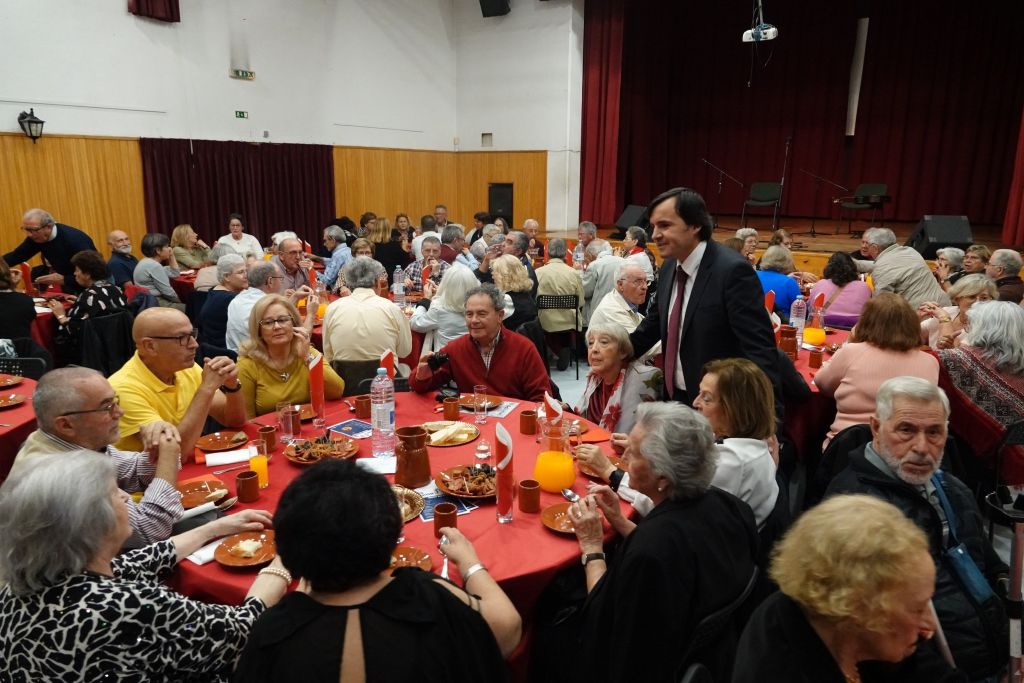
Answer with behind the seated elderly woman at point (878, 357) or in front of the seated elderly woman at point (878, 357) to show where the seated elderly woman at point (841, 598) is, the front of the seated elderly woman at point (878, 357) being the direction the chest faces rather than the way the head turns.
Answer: behind

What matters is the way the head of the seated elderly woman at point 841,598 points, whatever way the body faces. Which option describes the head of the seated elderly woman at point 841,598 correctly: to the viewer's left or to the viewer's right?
to the viewer's right

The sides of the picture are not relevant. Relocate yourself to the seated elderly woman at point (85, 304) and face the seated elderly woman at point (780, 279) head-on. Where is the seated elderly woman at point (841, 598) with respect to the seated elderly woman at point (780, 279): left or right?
right

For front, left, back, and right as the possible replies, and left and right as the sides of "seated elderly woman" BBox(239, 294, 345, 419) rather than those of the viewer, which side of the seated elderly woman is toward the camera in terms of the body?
front

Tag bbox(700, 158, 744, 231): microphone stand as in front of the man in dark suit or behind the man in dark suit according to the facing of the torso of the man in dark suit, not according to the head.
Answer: behind

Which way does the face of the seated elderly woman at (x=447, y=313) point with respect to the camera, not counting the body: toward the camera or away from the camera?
away from the camera

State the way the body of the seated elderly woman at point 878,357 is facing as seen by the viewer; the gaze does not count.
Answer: away from the camera

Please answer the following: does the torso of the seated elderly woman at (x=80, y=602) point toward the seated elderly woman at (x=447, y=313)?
yes

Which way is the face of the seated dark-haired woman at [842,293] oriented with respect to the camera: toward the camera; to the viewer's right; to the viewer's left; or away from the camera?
away from the camera
